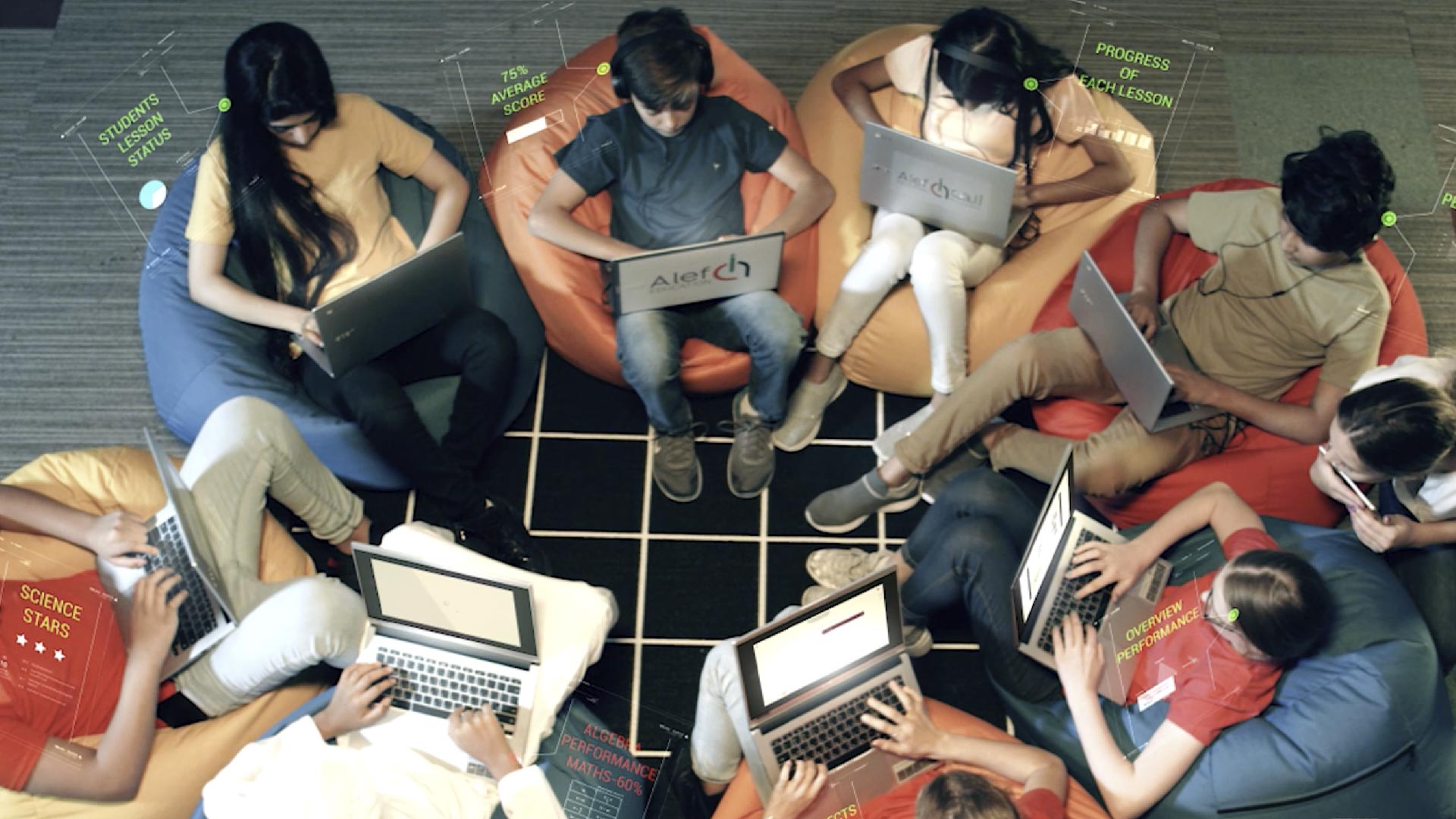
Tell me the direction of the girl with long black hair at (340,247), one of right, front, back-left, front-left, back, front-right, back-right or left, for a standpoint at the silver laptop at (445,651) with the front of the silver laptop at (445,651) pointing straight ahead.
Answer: back

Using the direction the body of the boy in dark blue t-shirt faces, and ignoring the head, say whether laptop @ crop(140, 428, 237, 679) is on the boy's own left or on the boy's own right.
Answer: on the boy's own right

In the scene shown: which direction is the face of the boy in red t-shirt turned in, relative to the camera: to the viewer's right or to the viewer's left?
to the viewer's left

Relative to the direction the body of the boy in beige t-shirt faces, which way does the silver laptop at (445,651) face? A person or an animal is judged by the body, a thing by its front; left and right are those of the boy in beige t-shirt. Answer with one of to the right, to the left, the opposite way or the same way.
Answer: to the left

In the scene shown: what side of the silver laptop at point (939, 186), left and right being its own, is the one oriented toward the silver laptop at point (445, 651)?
back

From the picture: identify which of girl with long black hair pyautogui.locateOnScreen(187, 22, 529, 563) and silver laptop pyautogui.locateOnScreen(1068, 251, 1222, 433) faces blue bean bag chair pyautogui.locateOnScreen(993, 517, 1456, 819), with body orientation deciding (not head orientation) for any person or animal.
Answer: the girl with long black hair

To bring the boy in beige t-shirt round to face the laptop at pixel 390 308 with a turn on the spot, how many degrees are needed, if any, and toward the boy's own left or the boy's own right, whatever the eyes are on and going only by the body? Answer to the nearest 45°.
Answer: approximately 45° to the boy's own right

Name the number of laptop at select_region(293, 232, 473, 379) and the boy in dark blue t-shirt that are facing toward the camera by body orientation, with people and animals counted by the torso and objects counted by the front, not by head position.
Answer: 1

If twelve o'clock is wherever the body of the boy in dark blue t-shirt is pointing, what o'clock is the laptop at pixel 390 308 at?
The laptop is roughly at 2 o'clock from the boy in dark blue t-shirt.

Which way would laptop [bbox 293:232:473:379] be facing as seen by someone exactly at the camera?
facing away from the viewer and to the left of the viewer

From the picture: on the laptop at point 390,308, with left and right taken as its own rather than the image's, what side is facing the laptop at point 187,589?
left

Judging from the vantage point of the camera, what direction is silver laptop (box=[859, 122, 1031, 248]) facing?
facing away from the viewer and to the right of the viewer
